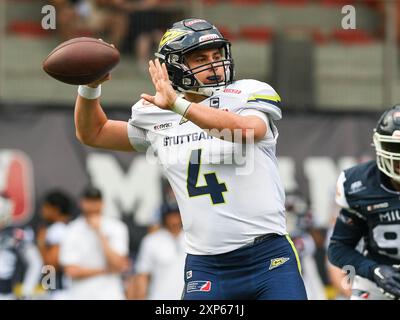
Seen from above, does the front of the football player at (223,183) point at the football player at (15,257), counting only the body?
no

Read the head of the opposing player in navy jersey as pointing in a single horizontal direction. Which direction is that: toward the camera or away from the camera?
toward the camera

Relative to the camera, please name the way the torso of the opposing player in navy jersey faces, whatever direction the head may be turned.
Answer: toward the camera

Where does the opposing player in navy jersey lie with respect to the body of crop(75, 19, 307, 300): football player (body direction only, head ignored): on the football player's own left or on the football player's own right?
on the football player's own left

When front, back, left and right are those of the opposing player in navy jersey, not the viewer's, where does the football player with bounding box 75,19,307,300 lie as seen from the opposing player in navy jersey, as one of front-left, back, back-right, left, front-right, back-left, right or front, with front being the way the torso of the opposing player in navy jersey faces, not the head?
front-right

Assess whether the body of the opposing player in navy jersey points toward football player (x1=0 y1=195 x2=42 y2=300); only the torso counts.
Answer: no
